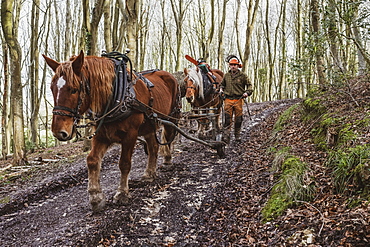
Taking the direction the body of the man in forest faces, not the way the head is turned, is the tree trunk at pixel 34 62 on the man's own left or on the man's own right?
on the man's own right

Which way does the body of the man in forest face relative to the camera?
toward the camera

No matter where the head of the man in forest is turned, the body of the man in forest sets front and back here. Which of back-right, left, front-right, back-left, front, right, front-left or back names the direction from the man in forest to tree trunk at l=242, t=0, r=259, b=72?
back

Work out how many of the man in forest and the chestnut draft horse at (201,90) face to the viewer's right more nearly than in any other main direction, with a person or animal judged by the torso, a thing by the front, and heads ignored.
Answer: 0

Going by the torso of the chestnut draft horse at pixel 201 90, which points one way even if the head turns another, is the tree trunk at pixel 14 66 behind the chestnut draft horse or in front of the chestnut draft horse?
in front

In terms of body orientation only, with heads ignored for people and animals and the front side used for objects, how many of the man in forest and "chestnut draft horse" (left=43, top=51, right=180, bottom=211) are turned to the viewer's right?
0

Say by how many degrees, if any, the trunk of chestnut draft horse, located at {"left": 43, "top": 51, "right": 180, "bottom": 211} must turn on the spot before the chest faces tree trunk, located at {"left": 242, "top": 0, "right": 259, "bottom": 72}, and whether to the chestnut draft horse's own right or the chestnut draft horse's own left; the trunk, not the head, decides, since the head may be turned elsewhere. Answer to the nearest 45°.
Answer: approximately 180°

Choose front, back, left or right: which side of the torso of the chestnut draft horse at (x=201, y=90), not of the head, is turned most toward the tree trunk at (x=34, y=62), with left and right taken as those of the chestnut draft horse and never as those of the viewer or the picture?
right

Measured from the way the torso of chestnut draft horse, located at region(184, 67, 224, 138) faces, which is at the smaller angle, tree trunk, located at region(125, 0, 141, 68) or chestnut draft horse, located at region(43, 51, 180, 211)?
the chestnut draft horse

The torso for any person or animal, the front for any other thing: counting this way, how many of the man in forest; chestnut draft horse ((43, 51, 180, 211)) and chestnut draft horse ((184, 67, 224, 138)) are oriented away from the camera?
0

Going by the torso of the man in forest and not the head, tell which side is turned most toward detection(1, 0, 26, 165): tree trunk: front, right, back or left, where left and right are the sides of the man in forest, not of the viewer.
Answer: right

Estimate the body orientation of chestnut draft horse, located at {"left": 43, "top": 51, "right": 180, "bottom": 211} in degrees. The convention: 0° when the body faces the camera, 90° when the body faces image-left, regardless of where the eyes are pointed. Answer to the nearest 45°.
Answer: approximately 45°

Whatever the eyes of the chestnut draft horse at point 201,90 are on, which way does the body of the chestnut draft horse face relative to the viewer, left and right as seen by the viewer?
facing the viewer and to the left of the viewer
